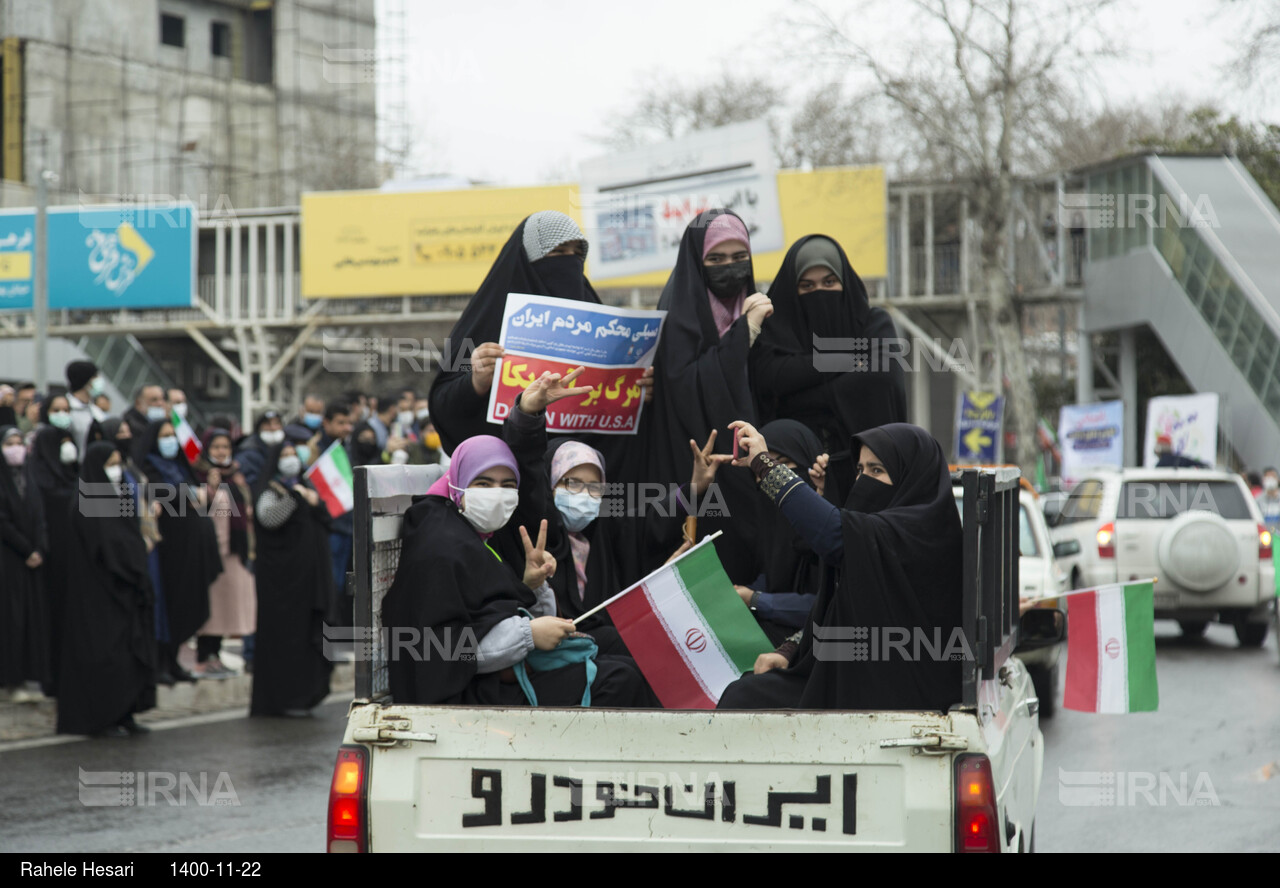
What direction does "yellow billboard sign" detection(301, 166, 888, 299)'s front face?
toward the camera

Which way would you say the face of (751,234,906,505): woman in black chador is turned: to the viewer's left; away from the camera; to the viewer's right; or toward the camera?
toward the camera

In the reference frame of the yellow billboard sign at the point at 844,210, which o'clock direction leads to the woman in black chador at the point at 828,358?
The woman in black chador is roughly at 12 o'clock from the yellow billboard sign.

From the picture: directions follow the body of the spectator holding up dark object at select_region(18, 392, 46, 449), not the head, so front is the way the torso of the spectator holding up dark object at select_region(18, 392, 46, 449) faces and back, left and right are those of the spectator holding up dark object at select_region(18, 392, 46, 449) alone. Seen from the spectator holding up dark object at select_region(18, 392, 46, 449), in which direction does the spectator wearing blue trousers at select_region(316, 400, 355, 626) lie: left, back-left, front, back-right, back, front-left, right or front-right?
front

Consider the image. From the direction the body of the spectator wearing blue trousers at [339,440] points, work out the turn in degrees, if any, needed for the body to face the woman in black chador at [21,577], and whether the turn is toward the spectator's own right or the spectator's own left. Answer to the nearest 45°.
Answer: approximately 90° to the spectator's own right

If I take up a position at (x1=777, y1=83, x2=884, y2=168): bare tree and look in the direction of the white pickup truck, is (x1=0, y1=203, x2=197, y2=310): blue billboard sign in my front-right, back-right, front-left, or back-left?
front-right

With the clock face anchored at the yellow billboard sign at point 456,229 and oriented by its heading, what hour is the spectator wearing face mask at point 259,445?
The spectator wearing face mask is roughly at 12 o'clock from the yellow billboard sign.

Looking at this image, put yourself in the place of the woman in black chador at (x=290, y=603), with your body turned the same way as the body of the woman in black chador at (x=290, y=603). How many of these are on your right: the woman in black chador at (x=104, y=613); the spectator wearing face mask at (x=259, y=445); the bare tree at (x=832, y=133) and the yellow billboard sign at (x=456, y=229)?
1

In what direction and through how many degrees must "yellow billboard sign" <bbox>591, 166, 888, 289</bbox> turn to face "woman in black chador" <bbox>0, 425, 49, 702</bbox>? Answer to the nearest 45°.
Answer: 0° — it already faces them

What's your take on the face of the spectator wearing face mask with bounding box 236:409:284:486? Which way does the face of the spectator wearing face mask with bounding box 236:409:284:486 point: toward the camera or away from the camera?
toward the camera

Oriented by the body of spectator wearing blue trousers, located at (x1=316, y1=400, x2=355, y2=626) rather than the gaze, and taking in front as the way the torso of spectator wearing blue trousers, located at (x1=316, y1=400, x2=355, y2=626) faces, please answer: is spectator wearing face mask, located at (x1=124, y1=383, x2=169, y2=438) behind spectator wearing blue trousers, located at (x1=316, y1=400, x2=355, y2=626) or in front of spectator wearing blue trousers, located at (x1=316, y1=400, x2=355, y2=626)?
behind

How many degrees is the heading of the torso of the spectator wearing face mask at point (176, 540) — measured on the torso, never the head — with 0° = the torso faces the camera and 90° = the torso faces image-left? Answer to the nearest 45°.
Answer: approximately 315°

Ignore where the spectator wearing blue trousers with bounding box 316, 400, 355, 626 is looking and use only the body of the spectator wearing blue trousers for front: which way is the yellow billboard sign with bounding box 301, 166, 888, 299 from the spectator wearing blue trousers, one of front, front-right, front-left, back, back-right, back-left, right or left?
back-left

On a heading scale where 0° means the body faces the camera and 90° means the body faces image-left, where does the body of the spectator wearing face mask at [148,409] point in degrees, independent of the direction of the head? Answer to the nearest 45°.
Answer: approximately 315°

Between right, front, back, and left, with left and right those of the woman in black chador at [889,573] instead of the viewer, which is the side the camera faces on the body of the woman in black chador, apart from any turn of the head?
left

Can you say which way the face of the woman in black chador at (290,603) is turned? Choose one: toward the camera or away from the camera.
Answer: toward the camera

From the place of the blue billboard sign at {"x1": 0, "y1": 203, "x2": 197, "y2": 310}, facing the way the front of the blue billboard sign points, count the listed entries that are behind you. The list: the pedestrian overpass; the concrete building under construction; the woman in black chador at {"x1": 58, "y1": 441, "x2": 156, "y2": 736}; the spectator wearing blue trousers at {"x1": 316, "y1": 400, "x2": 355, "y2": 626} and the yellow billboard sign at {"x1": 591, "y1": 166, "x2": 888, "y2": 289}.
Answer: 1

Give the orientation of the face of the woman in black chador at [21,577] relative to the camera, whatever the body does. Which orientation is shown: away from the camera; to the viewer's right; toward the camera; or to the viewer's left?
toward the camera
